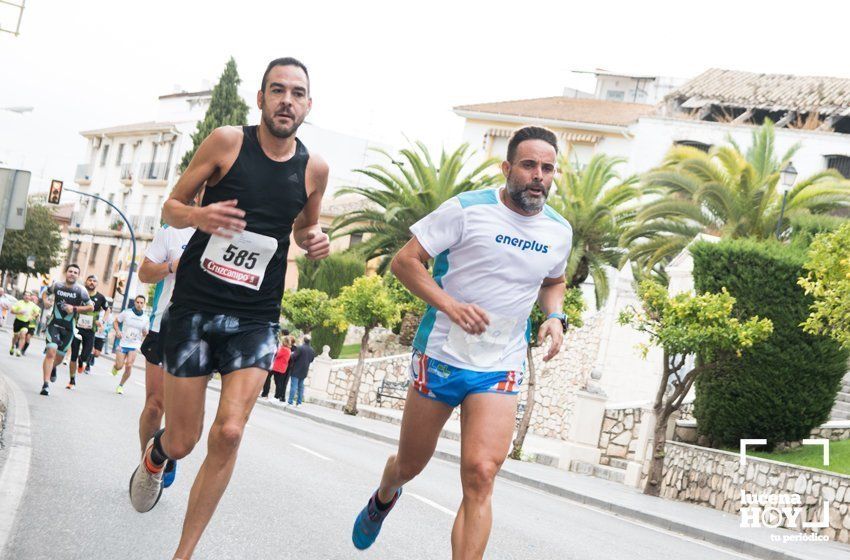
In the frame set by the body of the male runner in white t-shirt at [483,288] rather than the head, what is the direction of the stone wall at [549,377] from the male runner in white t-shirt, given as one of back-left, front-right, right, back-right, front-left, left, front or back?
back-left

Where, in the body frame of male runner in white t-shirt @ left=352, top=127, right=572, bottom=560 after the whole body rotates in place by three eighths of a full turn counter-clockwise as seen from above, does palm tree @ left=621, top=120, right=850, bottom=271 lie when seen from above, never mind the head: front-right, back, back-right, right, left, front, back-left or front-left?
front

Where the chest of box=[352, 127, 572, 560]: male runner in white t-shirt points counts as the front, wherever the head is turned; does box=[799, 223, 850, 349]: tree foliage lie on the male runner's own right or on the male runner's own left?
on the male runner's own left

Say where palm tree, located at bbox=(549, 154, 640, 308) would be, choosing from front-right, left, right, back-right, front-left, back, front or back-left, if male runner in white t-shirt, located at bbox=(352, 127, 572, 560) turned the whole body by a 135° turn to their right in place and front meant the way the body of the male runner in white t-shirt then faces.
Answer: right

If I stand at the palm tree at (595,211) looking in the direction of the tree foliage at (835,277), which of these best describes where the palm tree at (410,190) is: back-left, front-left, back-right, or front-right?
back-right

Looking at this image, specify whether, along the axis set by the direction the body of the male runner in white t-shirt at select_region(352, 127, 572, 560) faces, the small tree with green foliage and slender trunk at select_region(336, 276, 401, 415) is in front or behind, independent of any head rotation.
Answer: behind

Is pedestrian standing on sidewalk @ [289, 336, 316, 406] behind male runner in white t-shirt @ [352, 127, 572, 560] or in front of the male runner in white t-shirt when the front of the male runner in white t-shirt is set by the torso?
behind

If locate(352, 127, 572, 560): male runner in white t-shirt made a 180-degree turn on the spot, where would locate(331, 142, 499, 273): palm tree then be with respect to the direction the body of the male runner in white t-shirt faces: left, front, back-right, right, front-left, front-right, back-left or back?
front-right

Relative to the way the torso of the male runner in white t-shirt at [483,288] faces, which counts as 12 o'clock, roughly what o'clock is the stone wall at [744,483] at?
The stone wall is roughly at 8 o'clock from the male runner in white t-shirt.

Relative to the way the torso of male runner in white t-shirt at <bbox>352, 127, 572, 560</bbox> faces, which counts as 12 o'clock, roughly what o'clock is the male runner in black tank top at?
The male runner in black tank top is roughly at 4 o'clock from the male runner in white t-shirt.

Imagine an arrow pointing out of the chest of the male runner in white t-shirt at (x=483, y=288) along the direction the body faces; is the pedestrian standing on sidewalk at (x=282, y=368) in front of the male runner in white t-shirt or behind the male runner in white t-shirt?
behind
